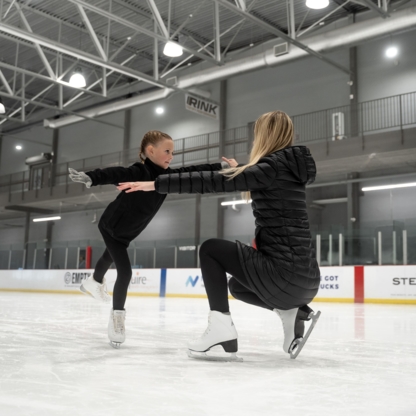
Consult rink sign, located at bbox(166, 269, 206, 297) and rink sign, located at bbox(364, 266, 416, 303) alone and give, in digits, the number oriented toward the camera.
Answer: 2

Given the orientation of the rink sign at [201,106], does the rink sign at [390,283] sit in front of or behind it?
in front

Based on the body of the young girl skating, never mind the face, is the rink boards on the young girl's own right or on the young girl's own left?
on the young girl's own left

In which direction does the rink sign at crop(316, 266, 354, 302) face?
toward the camera

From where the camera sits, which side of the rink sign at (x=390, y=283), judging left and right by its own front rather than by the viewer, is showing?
front

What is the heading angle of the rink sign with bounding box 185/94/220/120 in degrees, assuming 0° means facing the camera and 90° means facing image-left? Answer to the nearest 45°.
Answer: approximately 315°

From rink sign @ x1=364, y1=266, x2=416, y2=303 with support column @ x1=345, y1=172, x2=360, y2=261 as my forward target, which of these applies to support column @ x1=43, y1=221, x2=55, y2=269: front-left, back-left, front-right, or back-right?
front-left

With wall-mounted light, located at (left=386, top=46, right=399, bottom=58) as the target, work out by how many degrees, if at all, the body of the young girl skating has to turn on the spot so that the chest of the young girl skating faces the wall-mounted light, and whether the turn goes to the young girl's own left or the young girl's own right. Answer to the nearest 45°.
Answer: approximately 90° to the young girl's own left

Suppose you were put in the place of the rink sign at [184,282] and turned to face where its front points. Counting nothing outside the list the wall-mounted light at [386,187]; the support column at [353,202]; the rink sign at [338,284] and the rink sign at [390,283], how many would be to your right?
0

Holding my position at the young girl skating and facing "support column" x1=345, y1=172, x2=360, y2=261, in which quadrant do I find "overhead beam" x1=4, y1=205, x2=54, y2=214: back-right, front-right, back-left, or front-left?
front-left

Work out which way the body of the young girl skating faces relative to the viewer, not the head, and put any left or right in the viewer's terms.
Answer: facing the viewer and to the right of the viewer

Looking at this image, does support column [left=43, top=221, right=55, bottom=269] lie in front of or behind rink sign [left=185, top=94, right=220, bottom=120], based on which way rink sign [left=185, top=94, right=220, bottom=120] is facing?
behind

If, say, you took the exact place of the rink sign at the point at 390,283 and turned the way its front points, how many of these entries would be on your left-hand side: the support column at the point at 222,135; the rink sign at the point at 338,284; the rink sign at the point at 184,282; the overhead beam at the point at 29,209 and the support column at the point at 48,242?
0

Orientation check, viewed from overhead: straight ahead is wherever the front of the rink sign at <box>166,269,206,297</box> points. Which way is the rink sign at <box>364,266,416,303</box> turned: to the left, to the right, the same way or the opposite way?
the same way

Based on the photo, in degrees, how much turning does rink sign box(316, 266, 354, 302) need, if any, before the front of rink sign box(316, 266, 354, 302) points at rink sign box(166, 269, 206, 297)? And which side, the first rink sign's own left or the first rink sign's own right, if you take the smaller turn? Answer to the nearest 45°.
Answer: approximately 90° to the first rink sign's own right

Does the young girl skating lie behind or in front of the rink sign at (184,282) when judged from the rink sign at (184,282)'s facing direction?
in front

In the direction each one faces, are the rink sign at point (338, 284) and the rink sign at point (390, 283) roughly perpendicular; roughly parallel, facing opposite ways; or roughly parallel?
roughly parallel

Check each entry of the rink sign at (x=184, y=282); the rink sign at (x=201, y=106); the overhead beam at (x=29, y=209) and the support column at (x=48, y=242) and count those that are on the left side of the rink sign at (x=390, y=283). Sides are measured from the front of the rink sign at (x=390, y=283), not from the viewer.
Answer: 0
